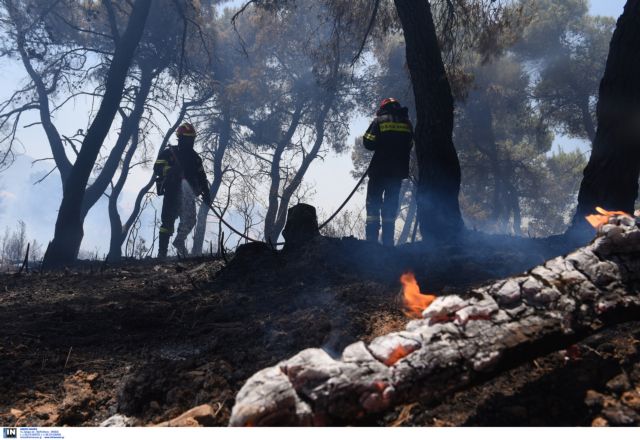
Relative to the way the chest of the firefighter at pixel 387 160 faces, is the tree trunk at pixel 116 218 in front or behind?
in front

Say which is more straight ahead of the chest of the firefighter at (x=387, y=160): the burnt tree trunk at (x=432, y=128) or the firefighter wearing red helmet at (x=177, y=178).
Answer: the firefighter wearing red helmet

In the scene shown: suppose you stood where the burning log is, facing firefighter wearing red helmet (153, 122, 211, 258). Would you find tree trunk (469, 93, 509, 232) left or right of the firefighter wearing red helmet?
right

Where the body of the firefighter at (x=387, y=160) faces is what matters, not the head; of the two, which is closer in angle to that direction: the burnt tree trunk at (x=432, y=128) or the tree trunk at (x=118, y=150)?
the tree trunk
